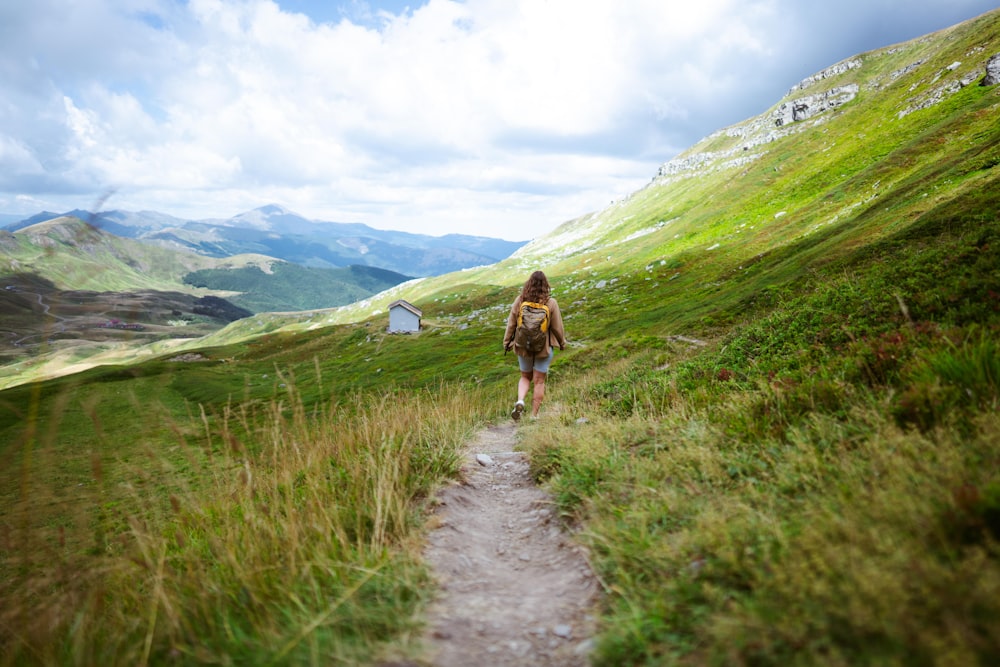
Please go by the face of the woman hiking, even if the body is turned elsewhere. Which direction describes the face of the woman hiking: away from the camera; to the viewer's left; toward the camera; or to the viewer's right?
away from the camera

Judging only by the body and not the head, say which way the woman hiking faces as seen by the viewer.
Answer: away from the camera
